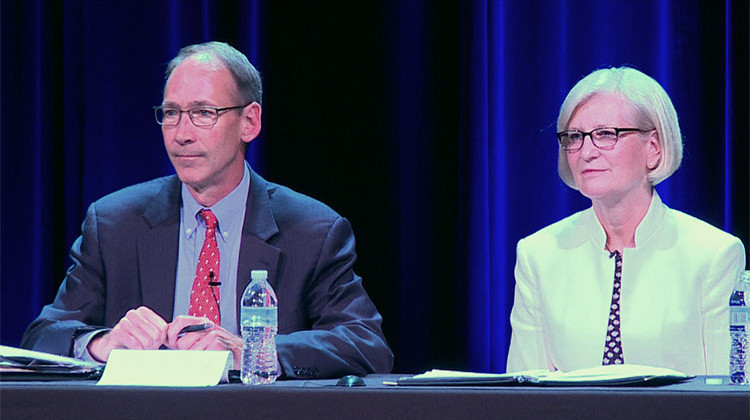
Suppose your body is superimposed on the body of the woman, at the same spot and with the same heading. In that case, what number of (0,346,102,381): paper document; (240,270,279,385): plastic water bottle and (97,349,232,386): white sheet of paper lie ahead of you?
3

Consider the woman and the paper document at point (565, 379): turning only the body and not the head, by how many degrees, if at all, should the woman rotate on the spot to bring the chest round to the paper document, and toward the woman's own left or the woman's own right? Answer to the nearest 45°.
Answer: approximately 45° to the woman's own left

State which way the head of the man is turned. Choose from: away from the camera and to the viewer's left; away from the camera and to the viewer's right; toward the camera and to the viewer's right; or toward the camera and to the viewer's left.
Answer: toward the camera and to the viewer's left

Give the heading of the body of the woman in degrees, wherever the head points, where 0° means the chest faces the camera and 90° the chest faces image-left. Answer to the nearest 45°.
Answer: approximately 45°

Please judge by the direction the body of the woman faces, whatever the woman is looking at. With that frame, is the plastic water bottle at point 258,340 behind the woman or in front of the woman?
in front

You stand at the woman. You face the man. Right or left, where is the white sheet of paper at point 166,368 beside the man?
left

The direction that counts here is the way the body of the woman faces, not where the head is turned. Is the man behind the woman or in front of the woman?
in front
